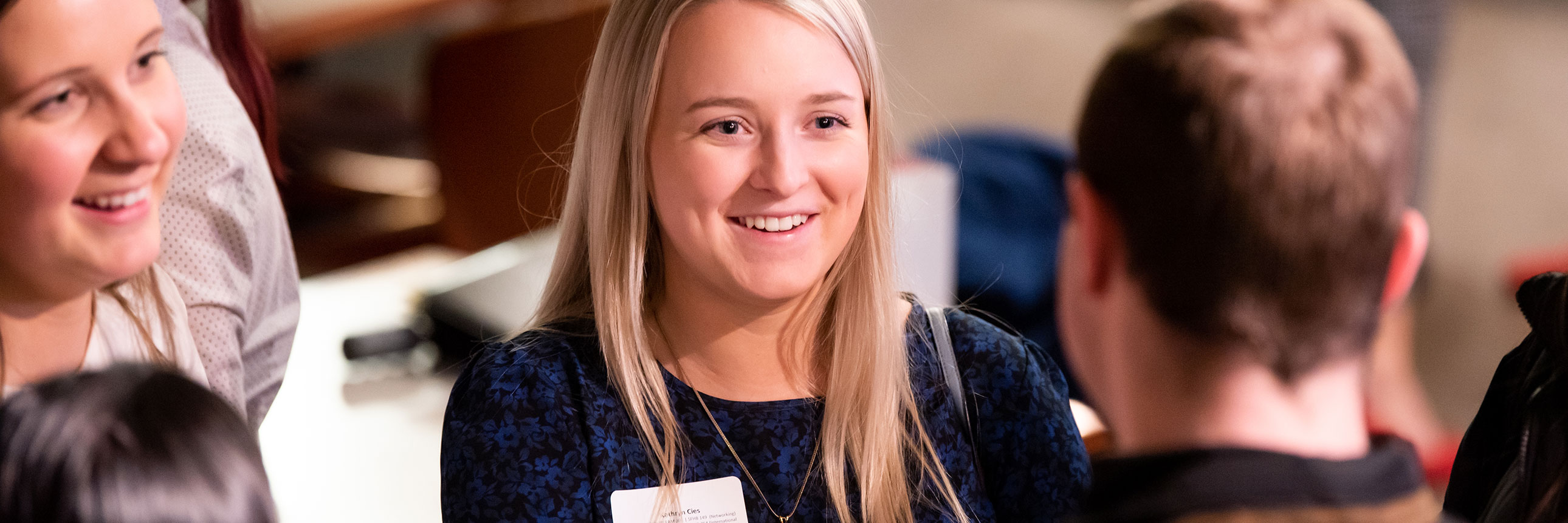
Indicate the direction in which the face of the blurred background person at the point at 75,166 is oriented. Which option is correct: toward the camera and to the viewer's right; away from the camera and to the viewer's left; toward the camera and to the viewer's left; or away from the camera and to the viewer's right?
toward the camera and to the viewer's right

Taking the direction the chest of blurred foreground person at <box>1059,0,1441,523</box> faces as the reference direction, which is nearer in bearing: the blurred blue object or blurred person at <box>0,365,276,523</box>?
the blurred blue object

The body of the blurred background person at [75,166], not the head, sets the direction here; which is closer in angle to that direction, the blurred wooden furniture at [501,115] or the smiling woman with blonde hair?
the smiling woman with blonde hair

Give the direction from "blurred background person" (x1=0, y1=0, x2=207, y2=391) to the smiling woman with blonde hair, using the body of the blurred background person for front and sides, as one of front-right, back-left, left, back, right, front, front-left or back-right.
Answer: front-left

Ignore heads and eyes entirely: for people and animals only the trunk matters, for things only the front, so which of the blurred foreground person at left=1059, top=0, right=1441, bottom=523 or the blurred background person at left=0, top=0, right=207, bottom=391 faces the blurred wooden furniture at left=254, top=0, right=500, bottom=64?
the blurred foreground person at left=1059, top=0, right=1441, bottom=523

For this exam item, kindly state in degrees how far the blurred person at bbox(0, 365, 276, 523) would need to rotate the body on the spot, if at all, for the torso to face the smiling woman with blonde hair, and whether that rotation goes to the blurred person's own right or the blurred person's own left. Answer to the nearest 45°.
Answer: approximately 45° to the blurred person's own right

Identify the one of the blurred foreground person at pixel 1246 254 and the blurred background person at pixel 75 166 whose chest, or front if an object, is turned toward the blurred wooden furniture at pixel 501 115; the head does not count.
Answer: the blurred foreground person at pixel 1246 254

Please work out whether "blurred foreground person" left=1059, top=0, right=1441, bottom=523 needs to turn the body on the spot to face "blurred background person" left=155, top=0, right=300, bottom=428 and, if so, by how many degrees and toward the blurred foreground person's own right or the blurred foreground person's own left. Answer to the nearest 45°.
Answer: approximately 45° to the blurred foreground person's own left

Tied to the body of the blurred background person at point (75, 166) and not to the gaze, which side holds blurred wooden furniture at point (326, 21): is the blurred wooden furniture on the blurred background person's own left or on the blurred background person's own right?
on the blurred background person's own left

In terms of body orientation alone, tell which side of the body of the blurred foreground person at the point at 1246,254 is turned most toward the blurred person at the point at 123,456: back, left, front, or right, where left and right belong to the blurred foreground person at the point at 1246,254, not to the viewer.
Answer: left

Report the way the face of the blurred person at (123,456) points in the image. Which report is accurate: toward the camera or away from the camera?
away from the camera

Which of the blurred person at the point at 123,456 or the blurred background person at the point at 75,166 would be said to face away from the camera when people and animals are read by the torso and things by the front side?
the blurred person at the point at 123,456

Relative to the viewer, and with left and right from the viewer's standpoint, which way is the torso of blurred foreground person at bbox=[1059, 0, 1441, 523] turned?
facing away from the viewer and to the left of the viewer

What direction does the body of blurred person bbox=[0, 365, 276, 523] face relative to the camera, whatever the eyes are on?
away from the camera

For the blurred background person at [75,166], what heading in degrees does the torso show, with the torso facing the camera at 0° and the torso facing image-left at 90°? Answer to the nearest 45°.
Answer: approximately 315°

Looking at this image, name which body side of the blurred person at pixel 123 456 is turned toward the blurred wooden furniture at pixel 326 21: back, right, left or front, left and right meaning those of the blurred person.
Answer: front
